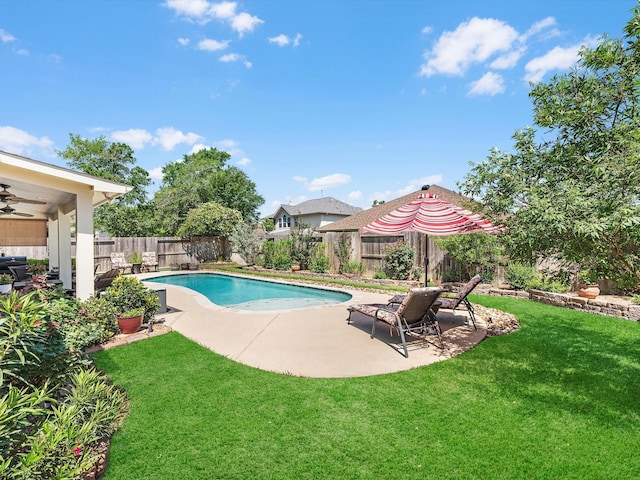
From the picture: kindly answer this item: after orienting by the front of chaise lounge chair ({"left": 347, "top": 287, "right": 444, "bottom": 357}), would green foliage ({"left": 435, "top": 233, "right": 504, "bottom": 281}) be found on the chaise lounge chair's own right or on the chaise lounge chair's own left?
on the chaise lounge chair's own right
